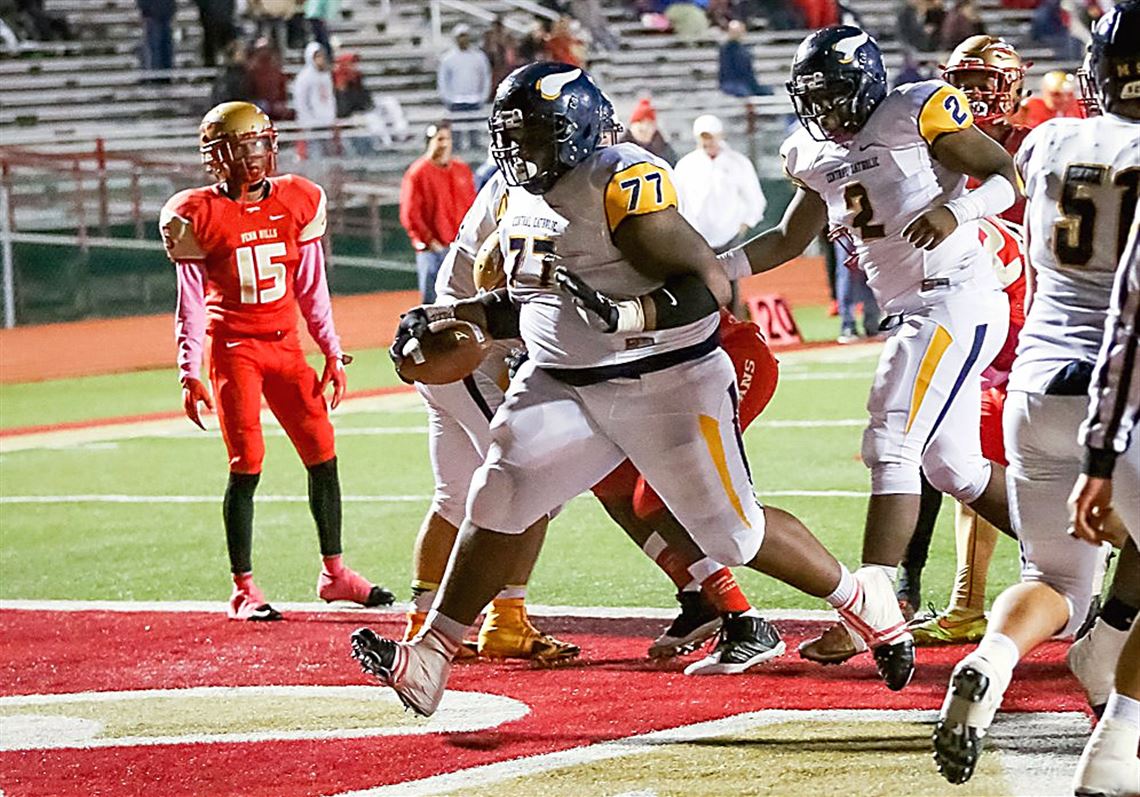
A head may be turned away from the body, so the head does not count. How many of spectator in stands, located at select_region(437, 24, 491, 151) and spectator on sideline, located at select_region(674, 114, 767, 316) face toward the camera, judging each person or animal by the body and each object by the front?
2

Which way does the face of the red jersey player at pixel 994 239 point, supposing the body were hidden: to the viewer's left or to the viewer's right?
to the viewer's left

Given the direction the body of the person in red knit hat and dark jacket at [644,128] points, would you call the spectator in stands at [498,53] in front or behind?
behind

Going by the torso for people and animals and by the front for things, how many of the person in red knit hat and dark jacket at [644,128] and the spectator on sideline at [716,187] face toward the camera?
2

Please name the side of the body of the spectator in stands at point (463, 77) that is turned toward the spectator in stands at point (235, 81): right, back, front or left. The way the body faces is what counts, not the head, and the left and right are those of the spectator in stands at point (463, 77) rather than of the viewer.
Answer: right

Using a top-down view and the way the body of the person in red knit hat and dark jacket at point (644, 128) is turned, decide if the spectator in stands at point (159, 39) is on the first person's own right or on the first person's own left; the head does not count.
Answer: on the first person's own right

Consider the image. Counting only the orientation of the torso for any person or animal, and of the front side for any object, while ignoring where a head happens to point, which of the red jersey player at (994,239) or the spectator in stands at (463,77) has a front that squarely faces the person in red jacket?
the spectator in stands

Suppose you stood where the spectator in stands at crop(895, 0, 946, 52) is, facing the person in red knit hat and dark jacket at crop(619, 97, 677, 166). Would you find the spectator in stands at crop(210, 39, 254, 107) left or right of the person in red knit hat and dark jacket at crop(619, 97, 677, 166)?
right

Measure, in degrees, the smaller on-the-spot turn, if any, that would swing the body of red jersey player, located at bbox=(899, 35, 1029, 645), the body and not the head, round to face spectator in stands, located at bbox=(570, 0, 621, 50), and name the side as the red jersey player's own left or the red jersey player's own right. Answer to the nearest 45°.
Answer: approximately 135° to the red jersey player's own right

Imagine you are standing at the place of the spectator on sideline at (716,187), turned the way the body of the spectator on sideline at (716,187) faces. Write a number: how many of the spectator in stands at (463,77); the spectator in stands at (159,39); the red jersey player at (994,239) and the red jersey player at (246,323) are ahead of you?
2

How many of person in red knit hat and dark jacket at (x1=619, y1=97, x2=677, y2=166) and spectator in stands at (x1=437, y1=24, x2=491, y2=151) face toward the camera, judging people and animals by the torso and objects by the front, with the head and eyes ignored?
2

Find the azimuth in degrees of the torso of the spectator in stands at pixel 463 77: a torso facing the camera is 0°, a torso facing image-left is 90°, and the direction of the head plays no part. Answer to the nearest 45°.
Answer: approximately 0°

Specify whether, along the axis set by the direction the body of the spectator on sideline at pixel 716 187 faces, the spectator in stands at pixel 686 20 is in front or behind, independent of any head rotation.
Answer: behind

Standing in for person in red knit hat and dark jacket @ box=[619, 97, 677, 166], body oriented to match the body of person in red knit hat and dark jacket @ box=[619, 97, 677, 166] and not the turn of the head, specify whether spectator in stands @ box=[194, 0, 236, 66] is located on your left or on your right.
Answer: on your right

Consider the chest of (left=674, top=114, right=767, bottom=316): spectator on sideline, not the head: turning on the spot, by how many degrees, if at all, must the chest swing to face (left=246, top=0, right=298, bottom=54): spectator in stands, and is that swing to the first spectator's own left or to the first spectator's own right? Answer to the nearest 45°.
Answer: approximately 135° to the first spectator's own right
